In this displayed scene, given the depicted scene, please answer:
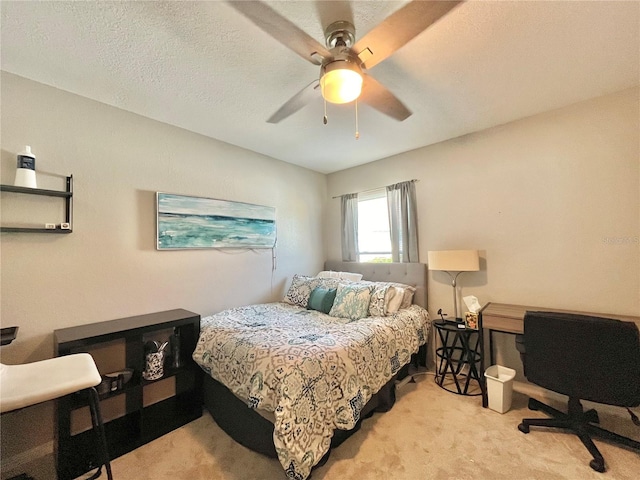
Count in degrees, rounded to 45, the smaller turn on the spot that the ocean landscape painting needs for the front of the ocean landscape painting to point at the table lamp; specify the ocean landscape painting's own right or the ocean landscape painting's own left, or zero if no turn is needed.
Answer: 0° — it already faces it

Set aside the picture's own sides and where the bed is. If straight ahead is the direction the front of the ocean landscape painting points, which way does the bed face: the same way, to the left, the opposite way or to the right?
to the right

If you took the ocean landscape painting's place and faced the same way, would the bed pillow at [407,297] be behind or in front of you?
in front

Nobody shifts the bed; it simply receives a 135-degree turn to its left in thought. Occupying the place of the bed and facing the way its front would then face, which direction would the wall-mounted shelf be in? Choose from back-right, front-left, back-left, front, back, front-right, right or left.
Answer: back

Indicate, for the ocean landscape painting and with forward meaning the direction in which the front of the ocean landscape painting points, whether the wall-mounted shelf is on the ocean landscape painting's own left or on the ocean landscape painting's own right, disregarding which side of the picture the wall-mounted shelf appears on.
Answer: on the ocean landscape painting's own right

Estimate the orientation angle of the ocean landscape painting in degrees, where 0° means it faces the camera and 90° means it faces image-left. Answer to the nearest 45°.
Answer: approximately 315°

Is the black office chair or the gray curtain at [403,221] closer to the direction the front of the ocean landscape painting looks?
the black office chair

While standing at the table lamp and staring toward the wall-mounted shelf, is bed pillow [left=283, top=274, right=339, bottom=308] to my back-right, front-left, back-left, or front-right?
front-right

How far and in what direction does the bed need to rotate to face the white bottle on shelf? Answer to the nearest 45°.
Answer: approximately 45° to its right

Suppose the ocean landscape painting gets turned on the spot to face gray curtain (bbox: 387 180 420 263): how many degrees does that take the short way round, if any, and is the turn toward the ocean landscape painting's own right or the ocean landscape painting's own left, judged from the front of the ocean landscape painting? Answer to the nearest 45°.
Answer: approximately 45° to the ocean landscape painting's own left

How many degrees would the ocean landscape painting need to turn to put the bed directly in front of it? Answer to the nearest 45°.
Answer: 0° — it already faces it

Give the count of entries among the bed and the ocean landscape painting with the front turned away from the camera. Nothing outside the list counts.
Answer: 0

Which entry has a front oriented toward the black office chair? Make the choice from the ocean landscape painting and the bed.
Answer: the ocean landscape painting

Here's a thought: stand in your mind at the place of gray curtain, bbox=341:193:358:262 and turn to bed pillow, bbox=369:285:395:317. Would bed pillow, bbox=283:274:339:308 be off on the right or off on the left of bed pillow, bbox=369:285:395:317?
right
